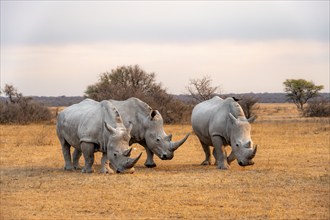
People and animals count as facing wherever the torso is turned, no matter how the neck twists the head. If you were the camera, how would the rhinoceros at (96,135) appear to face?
facing the viewer and to the right of the viewer

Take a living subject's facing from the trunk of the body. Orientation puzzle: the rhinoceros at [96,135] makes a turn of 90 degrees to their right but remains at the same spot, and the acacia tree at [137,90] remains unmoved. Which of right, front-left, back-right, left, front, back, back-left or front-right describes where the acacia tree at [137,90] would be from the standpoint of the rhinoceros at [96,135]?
back-right

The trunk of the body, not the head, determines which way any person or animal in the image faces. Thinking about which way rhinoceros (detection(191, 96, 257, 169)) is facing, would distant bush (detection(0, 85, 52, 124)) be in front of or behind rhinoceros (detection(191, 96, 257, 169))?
behind

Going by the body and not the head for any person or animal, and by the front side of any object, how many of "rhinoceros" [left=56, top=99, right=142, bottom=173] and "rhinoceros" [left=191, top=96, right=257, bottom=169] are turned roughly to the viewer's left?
0

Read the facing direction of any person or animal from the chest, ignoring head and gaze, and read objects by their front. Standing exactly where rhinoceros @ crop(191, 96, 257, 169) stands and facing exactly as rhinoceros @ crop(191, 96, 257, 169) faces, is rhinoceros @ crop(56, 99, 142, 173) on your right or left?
on your right

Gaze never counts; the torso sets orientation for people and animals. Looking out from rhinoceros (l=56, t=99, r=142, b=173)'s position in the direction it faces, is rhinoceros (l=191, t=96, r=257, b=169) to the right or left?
on its left

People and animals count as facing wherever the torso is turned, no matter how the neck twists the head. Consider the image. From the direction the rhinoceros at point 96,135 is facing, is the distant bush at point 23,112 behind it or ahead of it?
behind
